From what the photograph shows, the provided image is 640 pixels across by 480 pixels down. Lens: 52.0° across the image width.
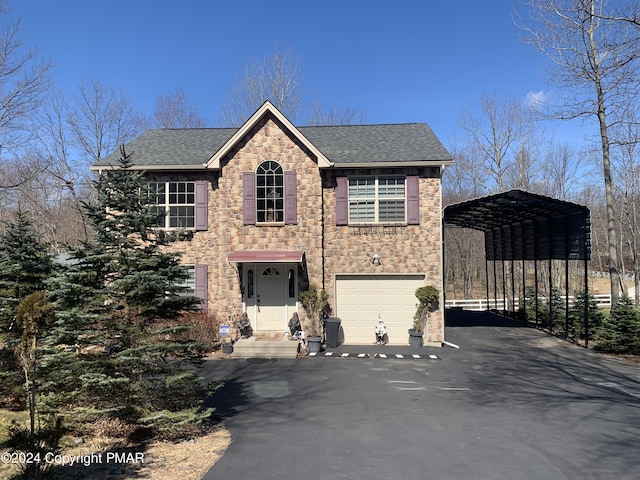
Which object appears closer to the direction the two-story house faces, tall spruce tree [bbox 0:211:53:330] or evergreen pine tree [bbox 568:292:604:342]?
the tall spruce tree

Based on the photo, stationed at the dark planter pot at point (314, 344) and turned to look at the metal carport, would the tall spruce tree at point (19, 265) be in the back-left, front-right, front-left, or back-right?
back-right

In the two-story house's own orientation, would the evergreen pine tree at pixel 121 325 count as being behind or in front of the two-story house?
in front

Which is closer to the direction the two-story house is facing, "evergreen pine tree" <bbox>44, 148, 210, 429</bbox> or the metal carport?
the evergreen pine tree

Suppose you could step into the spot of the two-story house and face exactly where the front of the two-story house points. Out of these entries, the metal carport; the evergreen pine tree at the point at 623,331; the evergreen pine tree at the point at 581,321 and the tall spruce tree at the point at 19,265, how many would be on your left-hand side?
3

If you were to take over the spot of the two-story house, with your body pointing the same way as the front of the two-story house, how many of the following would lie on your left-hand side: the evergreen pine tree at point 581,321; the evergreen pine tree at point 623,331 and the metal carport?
3

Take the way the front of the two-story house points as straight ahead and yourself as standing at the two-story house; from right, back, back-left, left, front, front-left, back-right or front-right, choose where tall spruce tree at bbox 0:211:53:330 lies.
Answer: front-right

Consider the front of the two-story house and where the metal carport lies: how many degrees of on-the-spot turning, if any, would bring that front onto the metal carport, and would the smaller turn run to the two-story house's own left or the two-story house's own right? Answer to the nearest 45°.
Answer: approximately 90° to the two-story house's own left

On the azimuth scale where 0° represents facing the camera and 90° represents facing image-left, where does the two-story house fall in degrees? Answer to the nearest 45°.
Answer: approximately 0°
